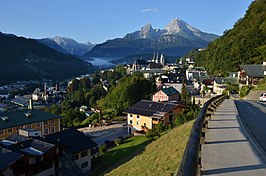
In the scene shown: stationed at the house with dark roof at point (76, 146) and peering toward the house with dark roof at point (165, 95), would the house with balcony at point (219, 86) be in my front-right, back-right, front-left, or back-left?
front-right

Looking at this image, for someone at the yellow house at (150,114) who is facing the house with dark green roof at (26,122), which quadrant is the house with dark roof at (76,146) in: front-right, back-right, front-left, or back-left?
front-left

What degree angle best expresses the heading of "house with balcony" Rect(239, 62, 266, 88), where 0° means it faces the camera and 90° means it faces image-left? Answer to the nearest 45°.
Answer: approximately 45°

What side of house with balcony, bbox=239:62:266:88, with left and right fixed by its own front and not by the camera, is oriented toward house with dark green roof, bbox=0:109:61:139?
front

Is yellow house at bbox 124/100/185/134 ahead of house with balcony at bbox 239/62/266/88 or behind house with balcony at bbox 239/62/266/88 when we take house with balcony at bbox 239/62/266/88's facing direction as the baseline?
ahead

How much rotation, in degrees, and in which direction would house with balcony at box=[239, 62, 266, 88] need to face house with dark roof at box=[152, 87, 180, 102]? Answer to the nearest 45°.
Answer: approximately 45° to its right

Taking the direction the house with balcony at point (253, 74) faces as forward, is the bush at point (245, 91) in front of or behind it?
in front

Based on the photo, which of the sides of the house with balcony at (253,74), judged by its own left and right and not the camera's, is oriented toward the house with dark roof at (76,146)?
front

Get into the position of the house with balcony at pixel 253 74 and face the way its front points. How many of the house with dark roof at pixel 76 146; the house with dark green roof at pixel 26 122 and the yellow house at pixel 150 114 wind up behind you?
0

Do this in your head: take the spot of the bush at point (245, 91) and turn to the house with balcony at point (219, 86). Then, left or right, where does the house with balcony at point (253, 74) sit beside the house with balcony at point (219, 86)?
right
